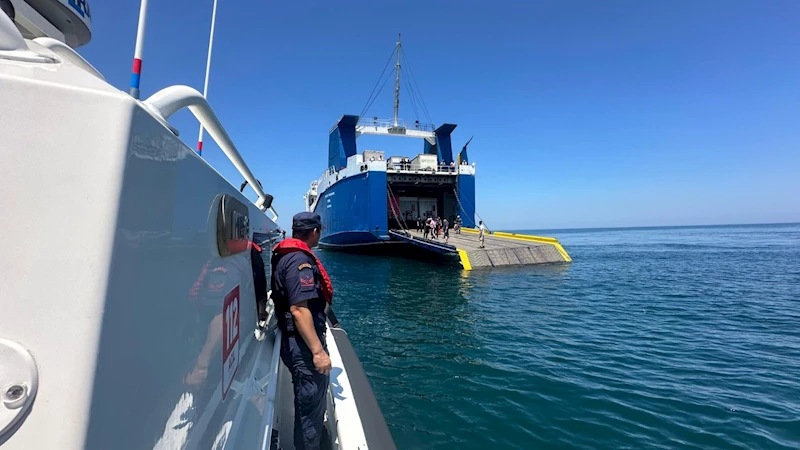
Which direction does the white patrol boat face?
away from the camera

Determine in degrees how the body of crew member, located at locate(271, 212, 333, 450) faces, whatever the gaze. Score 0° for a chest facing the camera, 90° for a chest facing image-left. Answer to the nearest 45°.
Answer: approximately 225°

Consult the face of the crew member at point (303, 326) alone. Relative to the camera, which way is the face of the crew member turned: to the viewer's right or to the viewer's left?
to the viewer's right

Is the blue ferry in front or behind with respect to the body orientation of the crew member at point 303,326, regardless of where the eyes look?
in front

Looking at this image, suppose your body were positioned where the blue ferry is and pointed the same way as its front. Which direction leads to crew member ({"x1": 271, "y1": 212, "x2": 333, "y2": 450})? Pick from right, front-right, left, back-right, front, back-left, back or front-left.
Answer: back-left

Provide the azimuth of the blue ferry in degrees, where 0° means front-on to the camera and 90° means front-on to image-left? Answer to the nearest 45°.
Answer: approximately 135°

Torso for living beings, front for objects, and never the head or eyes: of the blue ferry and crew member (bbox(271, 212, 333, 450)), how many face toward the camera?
0

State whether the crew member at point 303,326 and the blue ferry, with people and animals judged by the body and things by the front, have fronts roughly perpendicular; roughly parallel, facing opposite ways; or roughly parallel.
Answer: roughly perpendicular
